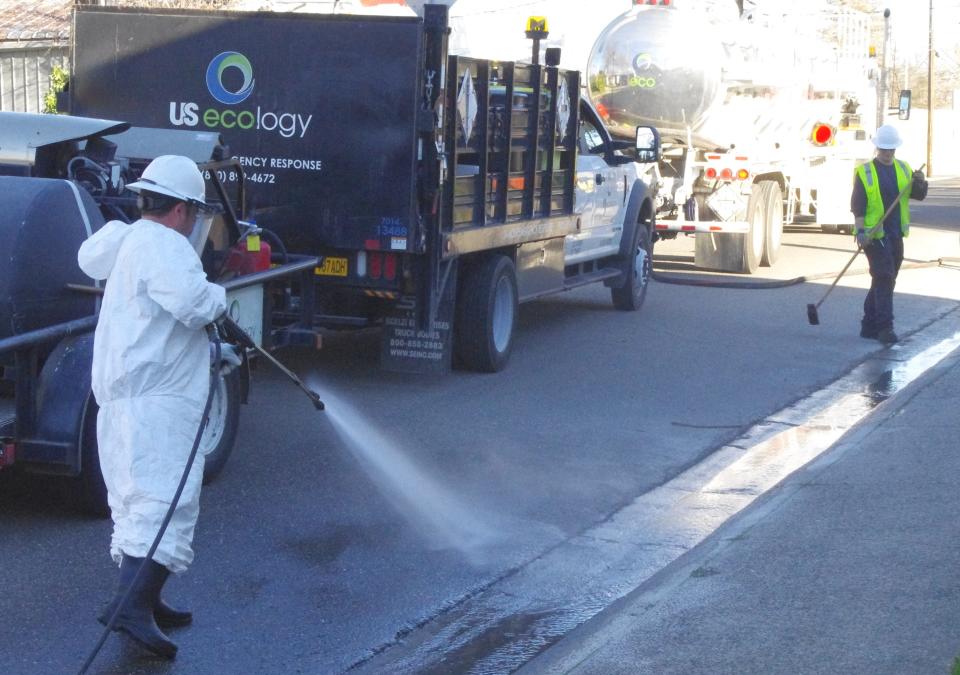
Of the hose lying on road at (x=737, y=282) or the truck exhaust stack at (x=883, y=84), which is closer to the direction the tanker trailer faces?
the truck exhaust stack

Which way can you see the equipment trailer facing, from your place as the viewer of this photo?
facing away from the viewer and to the right of the viewer

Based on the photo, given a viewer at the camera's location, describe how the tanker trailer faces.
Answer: facing away from the viewer and to the right of the viewer

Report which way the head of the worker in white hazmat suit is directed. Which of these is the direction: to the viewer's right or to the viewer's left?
to the viewer's right

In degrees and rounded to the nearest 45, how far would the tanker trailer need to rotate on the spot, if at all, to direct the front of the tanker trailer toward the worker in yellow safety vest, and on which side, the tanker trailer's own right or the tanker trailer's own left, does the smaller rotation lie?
approximately 135° to the tanker trailer's own right

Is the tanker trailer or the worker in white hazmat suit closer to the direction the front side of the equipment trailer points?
the tanker trailer

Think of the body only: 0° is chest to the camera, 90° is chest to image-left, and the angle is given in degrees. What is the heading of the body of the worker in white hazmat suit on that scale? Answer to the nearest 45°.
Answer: approximately 270°
